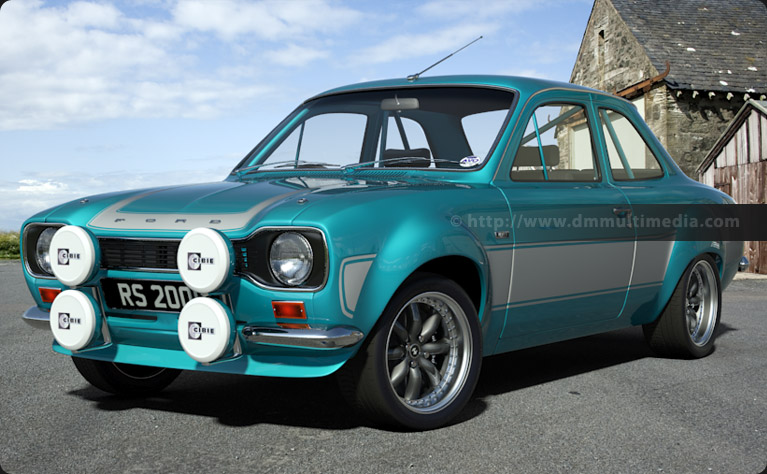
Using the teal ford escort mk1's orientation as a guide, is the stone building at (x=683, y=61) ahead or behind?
behind

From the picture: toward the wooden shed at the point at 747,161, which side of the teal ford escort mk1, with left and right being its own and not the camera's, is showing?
back
